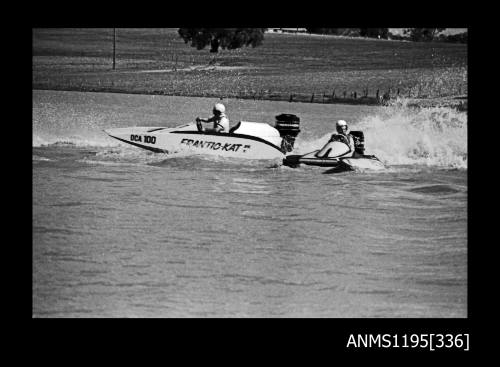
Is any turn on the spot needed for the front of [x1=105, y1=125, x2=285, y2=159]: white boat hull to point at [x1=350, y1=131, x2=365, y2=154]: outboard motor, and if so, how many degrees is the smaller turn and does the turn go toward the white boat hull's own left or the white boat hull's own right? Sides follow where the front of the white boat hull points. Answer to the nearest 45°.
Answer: approximately 180°

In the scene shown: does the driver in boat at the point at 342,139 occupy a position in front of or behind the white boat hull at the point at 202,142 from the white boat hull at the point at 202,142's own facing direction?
behind

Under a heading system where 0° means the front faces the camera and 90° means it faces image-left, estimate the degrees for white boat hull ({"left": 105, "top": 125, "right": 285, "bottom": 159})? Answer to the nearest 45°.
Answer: approximately 90°
